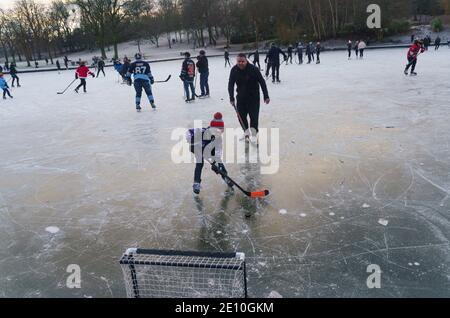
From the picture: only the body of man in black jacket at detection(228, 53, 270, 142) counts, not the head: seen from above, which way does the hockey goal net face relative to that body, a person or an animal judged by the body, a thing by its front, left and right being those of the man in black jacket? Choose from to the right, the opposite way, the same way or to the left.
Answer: the opposite way

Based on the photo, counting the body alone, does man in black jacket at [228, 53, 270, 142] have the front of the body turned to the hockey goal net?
yes

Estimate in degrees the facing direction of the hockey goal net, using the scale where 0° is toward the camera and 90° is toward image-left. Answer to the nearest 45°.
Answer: approximately 180°

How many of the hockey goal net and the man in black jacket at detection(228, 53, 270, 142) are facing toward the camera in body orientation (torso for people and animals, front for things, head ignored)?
1

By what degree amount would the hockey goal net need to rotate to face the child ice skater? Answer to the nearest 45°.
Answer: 0° — it already faces them

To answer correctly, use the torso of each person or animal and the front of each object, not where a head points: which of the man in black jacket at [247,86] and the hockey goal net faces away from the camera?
the hockey goal net

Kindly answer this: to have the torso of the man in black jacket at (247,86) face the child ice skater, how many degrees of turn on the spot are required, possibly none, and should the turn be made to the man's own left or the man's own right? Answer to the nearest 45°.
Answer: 0° — they already face them
